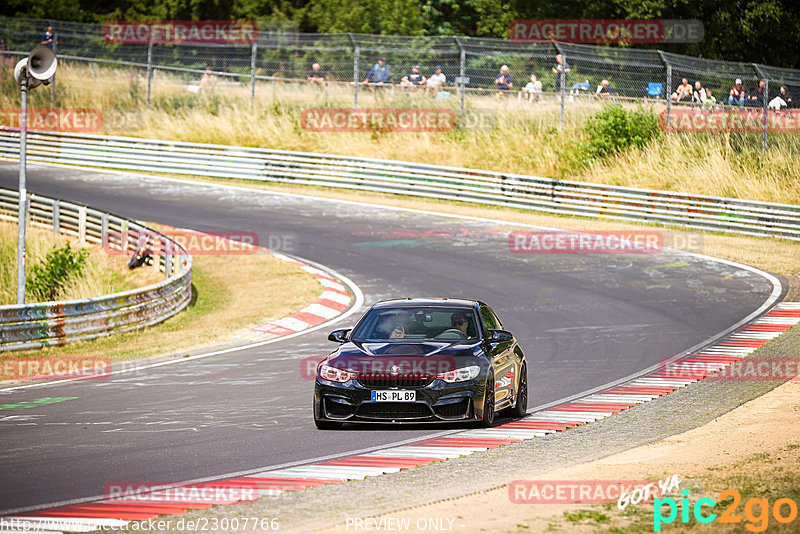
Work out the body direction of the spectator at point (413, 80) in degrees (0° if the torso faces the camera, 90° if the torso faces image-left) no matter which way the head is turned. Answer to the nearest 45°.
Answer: approximately 0°

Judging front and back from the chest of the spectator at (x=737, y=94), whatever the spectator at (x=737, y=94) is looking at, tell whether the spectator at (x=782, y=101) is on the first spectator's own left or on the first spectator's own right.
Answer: on the first spectator's own left

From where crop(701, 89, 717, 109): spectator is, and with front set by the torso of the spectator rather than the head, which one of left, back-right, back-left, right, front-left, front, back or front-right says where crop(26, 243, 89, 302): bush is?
front-right

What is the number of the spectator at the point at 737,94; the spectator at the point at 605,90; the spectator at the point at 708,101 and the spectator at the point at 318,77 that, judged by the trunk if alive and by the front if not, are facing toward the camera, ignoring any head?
4

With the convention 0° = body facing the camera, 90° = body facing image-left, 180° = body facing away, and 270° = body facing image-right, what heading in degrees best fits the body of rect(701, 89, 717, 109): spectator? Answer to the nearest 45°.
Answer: approximately 0°

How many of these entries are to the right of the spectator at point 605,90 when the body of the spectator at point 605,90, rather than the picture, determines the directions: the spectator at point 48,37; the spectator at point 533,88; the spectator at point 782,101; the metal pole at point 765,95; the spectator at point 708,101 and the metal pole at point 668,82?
2

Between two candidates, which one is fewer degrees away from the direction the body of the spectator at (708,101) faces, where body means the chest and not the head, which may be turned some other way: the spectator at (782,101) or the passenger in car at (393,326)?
the passenger in car

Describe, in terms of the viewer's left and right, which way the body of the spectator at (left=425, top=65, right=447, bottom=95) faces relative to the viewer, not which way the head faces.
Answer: facing the viewer and to the left of the viewer

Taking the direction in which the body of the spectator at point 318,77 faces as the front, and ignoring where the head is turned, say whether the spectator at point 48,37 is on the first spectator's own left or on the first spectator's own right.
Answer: on the first spectator's own right

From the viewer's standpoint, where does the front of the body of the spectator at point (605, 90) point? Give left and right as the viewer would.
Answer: facing the viewer
